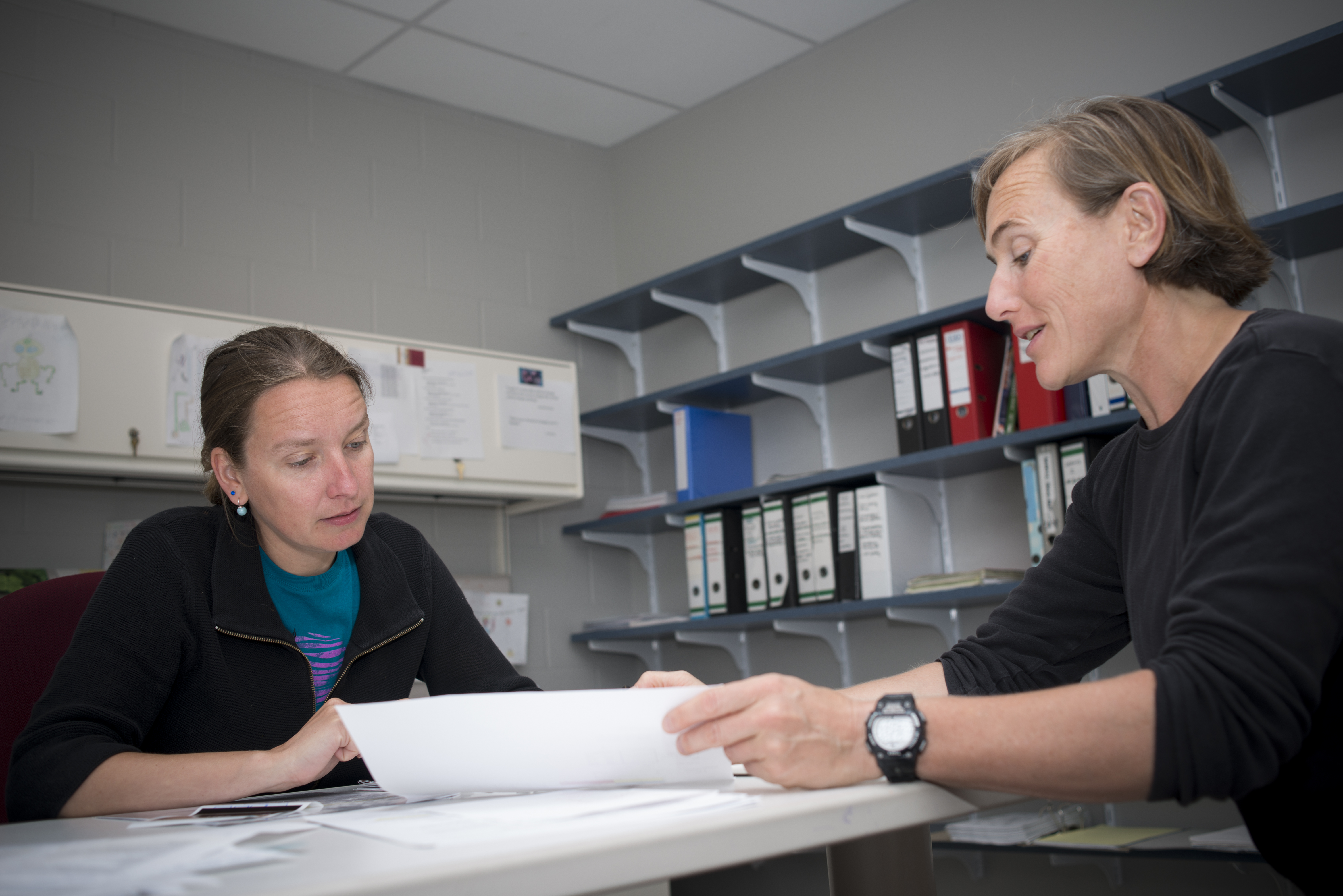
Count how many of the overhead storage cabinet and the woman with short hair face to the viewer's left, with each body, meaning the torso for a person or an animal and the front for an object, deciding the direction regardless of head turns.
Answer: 1

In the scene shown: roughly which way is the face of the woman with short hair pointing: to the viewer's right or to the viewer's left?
to the viewer's left

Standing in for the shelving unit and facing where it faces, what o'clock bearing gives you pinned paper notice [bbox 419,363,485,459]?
The pinned paper notice is roughly at 1 o'clock from the shelving unit.

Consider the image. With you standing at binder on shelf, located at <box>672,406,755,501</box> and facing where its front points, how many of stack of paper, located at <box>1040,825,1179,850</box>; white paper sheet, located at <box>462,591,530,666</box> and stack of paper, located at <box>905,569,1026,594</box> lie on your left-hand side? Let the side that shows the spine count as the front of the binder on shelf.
2

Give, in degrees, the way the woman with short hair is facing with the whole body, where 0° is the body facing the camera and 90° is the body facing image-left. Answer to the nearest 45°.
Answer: approximately 90°

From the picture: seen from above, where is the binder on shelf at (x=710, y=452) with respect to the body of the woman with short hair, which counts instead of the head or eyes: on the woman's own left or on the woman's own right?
on the woman's own right

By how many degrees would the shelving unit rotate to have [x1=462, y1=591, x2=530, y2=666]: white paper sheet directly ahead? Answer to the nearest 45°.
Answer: approximately 45° to its right

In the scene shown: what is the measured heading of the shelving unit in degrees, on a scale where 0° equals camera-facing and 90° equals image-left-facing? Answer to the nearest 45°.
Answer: approximately 45°
